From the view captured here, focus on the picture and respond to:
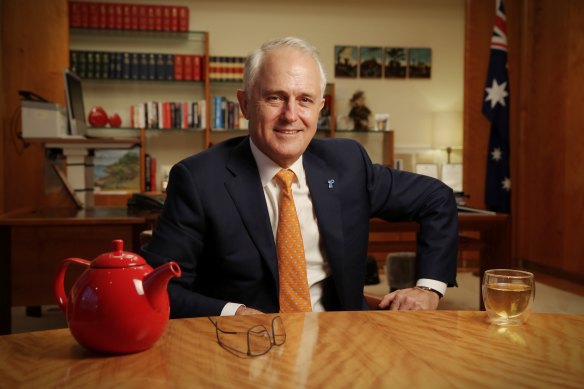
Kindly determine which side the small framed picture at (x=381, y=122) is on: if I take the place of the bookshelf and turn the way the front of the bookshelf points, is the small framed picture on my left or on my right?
on my left
